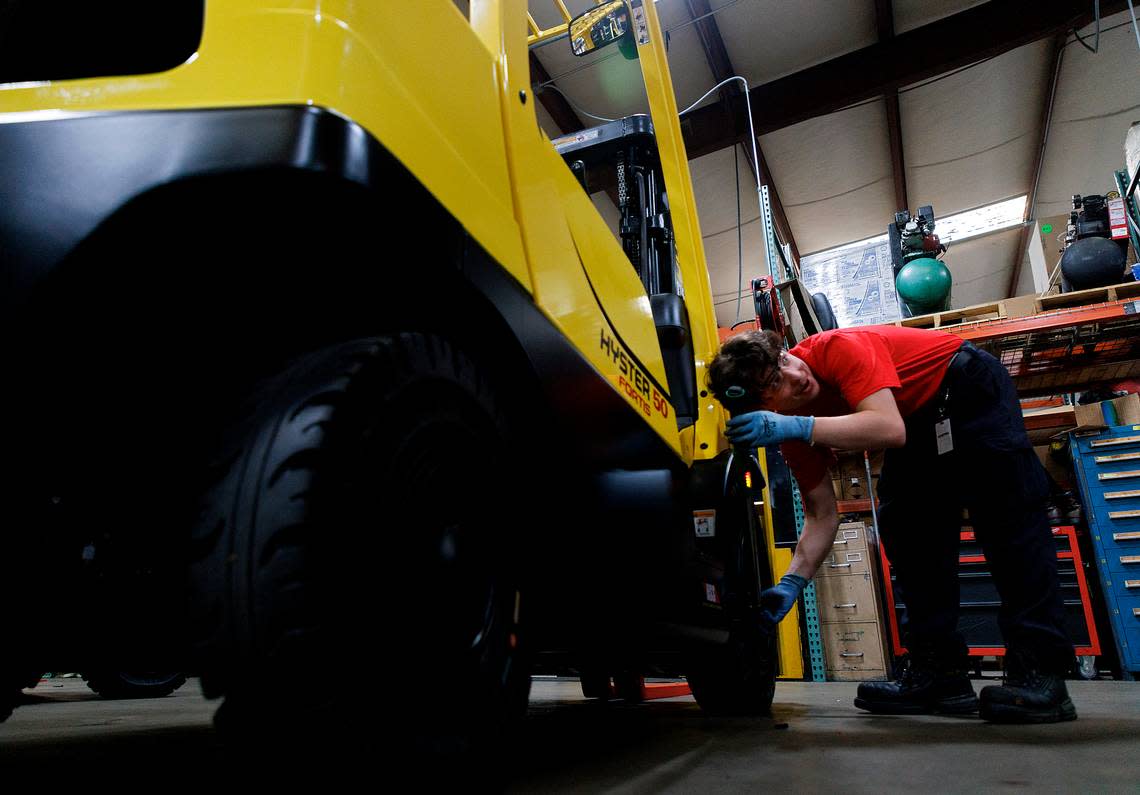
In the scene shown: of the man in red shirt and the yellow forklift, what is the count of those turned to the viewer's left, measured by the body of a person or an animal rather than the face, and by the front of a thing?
1

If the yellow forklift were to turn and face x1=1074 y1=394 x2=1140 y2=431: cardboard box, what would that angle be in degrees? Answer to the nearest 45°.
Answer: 0° — it already faces it

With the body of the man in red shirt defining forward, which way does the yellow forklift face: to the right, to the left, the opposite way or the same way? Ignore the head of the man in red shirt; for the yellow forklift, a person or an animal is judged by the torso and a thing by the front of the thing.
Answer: to the right

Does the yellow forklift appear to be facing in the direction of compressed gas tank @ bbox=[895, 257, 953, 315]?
yes

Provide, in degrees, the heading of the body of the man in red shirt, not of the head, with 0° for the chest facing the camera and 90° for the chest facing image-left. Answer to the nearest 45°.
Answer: approximately 90°

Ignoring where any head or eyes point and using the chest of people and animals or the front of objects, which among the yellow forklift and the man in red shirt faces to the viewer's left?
the man in red shirt

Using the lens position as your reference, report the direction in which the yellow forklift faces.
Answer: facing away from the viewer and to the right of the viewer

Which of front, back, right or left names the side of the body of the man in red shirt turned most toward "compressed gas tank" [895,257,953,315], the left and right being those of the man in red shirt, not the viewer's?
right

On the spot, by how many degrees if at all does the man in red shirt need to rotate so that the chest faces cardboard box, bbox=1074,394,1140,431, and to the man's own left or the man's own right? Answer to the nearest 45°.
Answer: approximately 135° to the man's own right

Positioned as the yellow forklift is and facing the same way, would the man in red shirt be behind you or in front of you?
in front

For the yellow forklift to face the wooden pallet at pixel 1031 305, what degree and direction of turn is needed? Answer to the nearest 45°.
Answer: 0° — it already faces it

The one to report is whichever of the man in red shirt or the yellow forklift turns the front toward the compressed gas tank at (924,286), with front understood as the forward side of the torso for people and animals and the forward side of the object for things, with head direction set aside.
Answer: the yellow forklift
